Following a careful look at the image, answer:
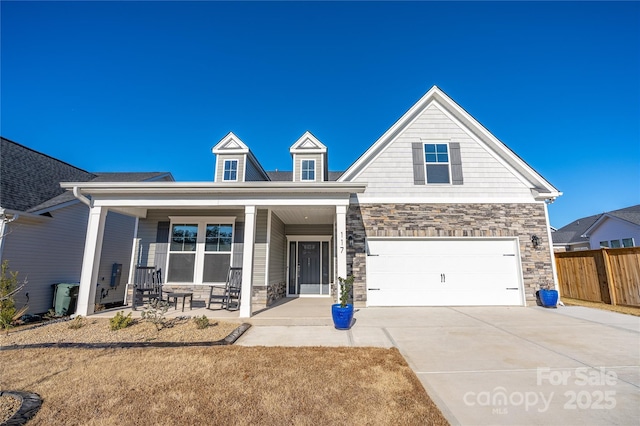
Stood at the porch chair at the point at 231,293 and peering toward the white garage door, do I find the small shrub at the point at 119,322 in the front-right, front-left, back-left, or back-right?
back-right

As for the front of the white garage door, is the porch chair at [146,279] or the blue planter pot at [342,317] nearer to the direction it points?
the blue planter pot

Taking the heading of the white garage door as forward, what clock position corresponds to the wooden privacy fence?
The wooden privacy fence is roughly at 8 o'clock from the white garage door.

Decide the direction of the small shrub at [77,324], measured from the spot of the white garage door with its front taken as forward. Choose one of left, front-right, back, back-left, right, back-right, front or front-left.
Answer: front-right

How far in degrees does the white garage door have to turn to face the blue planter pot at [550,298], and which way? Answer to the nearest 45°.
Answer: approximately 90° to its left

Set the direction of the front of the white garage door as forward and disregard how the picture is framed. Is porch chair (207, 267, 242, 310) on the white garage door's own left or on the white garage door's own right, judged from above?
on the white garage door's own right

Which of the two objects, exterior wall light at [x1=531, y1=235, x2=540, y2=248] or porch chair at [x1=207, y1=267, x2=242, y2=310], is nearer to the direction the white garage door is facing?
the porch chair

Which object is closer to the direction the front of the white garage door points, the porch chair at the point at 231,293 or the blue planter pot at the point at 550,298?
the porch chair

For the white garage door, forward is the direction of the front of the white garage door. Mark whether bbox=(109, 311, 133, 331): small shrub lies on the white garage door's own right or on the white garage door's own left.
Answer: on the white garage door's own right

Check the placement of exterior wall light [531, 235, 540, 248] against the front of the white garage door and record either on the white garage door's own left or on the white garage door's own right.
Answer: on the white garage door's own left

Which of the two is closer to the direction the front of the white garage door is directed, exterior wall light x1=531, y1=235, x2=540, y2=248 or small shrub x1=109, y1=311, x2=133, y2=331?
the small shrub

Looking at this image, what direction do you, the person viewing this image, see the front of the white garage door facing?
facing the viewer
